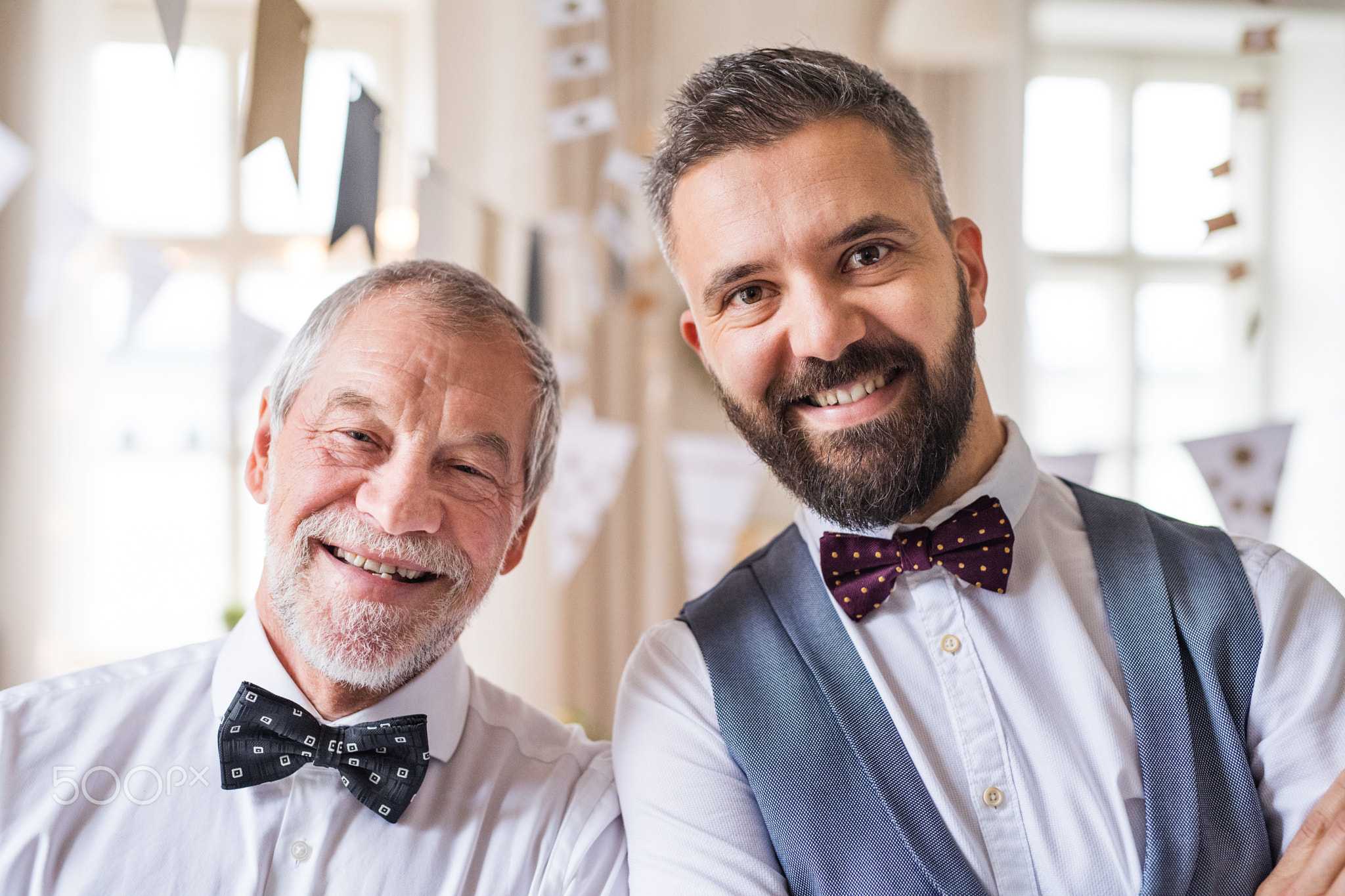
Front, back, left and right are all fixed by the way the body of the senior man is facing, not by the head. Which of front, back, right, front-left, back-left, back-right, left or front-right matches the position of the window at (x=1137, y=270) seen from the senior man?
back-left

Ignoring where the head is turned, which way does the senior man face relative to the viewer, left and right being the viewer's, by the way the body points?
facing the viewer

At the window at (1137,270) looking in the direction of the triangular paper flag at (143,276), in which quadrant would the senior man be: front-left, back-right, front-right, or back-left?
front-left

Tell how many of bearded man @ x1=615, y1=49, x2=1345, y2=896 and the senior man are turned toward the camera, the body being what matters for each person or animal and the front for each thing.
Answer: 2

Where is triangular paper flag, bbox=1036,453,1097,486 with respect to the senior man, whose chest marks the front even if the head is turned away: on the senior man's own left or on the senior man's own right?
on the senior man's own left

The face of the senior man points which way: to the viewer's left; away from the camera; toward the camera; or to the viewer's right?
toward the camera

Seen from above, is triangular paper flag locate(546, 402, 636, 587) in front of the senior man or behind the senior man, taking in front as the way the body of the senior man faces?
behind

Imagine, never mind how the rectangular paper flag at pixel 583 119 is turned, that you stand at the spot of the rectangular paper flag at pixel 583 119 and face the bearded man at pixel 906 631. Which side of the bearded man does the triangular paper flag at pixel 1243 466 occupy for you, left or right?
left

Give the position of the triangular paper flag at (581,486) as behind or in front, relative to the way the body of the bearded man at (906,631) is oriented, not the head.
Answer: behind

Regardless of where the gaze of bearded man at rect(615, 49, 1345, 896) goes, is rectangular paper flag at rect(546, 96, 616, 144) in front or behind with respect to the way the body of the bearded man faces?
behind

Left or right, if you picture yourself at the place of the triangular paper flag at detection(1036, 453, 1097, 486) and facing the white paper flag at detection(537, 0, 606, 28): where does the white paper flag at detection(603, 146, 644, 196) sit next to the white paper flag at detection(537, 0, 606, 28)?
right
